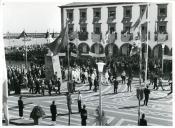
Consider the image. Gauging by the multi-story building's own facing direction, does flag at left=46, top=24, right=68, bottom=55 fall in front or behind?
in front
